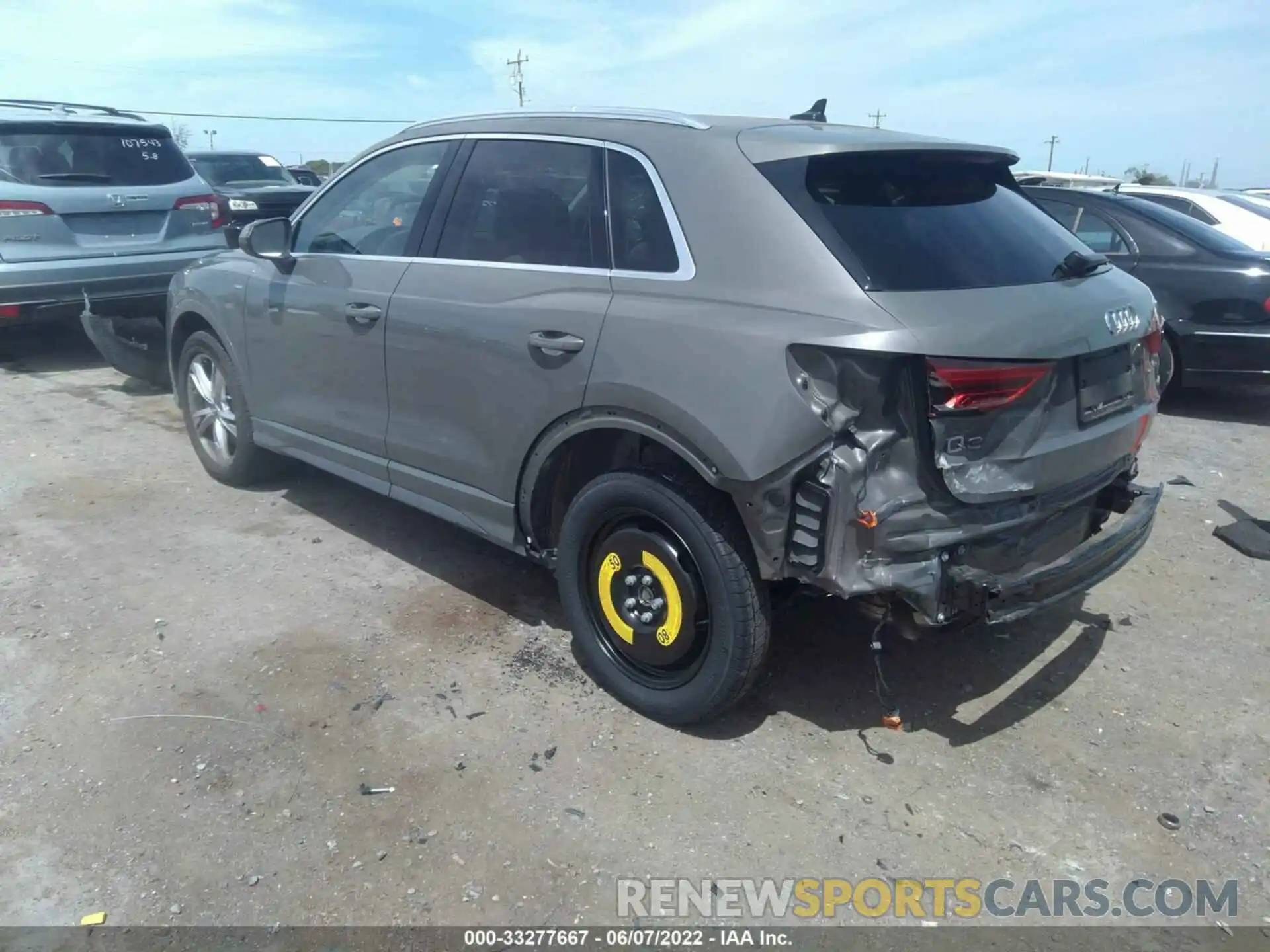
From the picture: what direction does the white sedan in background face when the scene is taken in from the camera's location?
facing away from the viewer and to the left of the viewer

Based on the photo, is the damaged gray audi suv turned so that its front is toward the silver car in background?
yes

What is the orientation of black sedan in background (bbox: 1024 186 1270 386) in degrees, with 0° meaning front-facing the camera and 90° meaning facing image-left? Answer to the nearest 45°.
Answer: approximately 135°

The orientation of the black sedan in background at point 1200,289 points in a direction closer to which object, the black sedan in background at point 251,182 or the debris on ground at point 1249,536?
the black sedan in background

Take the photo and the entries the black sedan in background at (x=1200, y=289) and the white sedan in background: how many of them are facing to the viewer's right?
0

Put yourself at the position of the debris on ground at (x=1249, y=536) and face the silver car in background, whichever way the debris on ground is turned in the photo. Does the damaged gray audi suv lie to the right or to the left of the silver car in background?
left

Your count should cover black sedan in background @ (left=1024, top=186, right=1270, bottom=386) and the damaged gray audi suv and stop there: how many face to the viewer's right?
0

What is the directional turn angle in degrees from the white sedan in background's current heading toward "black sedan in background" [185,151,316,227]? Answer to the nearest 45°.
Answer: approximately 45° to its left

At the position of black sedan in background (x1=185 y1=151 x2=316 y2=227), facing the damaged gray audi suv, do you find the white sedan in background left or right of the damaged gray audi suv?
left

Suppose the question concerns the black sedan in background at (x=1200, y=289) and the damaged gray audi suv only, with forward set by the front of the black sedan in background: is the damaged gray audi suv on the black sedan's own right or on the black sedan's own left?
on the black sedan's own left

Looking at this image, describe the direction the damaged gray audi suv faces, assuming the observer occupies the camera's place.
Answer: facing away from the viewer and to the left of the viewer

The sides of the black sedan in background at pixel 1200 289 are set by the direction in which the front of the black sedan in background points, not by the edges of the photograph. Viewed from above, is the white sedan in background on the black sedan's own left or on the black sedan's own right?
on the black sedan's own right

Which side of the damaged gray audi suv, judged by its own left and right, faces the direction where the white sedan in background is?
right

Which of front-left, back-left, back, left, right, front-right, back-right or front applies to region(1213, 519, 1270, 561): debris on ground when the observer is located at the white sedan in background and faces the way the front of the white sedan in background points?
back-left
